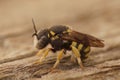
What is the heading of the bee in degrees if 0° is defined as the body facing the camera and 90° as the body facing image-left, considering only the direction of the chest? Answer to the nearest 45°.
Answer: approximately 90°
